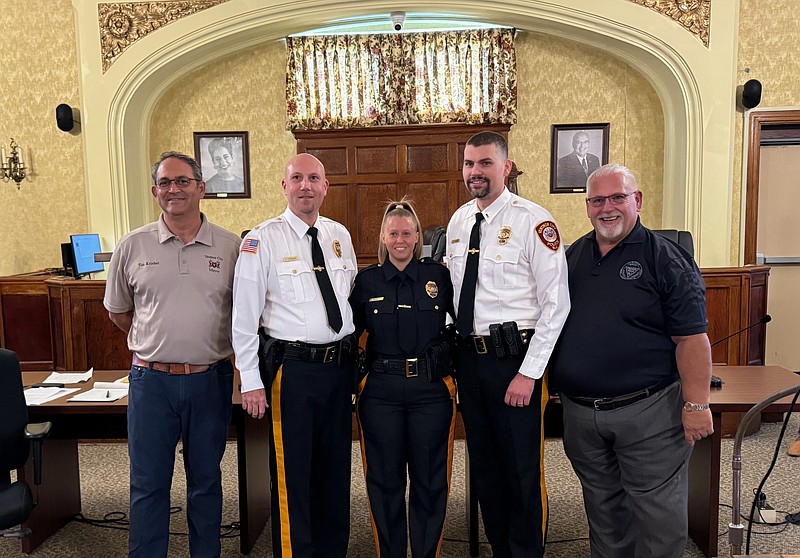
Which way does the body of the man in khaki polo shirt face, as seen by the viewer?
toward the camera

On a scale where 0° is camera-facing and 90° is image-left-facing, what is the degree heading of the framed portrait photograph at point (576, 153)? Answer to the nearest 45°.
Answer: approximately 0°

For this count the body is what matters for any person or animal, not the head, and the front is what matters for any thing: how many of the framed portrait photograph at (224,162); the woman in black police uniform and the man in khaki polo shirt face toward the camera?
3

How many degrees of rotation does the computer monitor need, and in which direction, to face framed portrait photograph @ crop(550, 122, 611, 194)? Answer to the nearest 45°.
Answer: approximately 45° to its left

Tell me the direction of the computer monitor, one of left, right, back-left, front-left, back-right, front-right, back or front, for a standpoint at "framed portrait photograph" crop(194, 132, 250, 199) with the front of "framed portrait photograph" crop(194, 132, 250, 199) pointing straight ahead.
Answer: front-right

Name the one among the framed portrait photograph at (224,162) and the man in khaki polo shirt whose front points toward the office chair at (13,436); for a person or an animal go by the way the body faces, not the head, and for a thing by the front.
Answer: the framed portrait photograph

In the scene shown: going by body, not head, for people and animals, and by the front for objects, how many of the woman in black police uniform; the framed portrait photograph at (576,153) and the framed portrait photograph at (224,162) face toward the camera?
3

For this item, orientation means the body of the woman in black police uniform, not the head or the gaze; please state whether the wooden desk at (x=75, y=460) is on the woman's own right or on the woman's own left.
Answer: on the woman's own right

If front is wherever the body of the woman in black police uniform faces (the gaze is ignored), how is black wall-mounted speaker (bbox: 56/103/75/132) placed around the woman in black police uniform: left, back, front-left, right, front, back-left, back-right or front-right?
back-right

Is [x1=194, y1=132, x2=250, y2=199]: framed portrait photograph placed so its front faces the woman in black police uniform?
yes

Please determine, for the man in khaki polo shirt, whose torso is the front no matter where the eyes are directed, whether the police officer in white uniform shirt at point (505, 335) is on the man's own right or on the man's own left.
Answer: on the man's own left

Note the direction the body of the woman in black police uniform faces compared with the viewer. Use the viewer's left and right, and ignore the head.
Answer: facing the viewer

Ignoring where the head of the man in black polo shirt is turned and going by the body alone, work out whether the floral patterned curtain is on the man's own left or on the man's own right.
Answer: on the man's own right

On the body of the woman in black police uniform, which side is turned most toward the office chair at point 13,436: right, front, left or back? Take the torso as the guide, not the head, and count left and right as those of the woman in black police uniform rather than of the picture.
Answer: right

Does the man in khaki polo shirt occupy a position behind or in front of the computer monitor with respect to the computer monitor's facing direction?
in front

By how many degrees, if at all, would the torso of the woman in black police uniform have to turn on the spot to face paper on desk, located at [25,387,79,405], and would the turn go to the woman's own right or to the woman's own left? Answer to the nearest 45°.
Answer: approximately 90° to the woman's own right
